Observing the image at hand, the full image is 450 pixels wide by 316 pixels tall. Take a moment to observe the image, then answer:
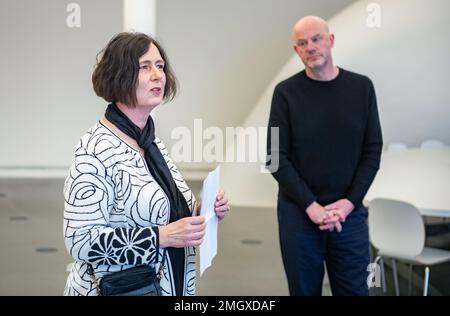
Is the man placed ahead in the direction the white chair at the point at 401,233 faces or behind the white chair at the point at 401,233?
behind

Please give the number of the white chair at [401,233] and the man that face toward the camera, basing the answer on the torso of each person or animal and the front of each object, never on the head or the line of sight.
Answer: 1

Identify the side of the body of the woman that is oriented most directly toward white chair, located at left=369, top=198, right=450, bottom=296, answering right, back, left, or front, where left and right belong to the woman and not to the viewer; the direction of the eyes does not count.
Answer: left

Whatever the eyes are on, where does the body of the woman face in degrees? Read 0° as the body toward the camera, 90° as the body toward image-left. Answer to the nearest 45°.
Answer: approximately 315°

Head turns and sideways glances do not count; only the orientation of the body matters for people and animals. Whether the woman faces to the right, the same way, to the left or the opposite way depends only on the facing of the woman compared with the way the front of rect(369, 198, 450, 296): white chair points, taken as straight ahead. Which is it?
to the right

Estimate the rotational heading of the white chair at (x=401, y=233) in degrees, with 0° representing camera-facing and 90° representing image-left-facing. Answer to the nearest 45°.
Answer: approximately 225°

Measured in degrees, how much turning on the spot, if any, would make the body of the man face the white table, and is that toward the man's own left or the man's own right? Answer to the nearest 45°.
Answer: approximately 180°

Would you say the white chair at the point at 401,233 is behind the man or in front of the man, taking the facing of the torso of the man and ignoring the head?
behind

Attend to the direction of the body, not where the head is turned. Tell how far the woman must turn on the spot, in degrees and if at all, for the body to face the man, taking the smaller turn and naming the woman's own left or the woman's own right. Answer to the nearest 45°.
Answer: approximately 90° to the woman's own left

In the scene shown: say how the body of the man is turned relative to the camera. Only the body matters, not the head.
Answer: toward the camera

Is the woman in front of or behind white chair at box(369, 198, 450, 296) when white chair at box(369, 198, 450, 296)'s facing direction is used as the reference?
behind
